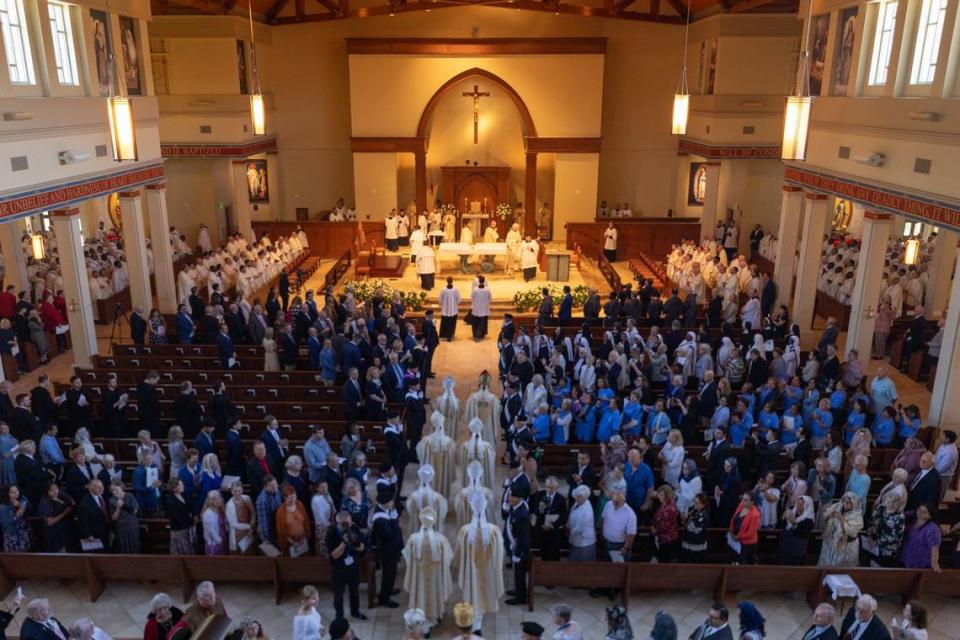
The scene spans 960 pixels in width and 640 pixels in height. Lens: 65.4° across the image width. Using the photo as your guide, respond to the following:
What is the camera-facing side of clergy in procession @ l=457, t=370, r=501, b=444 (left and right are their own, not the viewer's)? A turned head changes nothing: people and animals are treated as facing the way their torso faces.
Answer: back

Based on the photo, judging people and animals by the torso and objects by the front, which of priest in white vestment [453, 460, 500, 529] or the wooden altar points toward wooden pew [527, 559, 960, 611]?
the wooden altar

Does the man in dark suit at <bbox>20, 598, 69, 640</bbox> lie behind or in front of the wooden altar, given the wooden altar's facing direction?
in front

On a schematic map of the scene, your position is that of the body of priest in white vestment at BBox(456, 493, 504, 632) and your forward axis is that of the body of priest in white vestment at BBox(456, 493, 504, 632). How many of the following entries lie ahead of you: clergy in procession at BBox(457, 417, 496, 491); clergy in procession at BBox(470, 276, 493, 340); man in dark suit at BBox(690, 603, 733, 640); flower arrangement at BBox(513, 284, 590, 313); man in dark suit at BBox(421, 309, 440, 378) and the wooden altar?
5

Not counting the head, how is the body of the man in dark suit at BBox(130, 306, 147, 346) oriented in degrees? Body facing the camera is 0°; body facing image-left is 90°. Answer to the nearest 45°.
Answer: approximately 225°

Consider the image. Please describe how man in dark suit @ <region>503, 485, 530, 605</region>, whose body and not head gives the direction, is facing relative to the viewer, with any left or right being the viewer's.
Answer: facing to the left of the viewer

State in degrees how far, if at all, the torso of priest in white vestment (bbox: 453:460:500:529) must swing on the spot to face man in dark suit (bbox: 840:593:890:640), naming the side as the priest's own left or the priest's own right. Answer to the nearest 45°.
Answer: approximately 135° to the priest's own right

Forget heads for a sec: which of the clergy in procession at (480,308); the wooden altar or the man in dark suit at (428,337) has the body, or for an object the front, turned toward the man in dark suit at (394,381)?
the wooden altar

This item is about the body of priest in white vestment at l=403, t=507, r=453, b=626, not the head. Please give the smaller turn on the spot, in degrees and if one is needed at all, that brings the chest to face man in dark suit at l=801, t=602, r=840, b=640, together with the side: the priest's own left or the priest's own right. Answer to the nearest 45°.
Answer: approximately 135° to the priest's own right

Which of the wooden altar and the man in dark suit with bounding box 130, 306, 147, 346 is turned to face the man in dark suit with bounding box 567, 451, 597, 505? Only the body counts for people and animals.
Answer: the wooden altar

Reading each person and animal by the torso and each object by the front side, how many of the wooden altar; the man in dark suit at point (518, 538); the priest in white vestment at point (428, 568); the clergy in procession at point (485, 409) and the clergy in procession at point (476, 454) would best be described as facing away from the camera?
3

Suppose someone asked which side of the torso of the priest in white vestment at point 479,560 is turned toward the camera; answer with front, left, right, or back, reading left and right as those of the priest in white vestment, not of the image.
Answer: back

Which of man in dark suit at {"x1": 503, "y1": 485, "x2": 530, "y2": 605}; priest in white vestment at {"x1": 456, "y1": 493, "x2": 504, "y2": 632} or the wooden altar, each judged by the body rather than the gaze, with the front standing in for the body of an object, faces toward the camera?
the wooden altar

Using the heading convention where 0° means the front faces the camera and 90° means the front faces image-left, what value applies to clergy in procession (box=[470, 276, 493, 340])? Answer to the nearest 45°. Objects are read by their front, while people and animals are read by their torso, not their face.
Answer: approximately 180°
